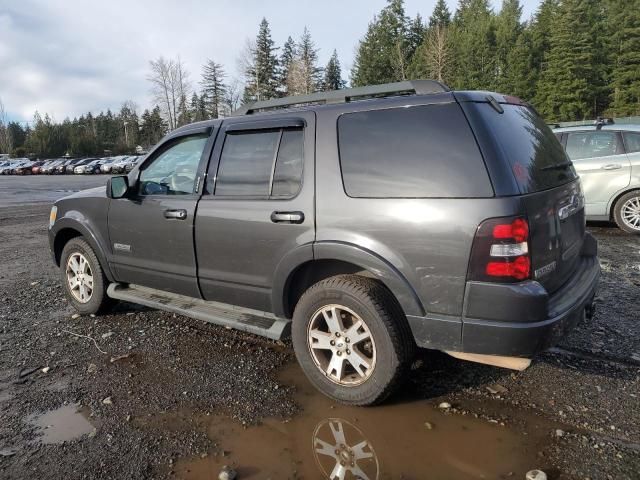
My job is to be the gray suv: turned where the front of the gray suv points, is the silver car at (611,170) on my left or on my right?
on my right

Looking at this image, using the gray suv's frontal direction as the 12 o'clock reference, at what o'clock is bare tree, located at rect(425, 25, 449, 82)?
The bare tree is roughly at 2 o'clock from the gray suv.

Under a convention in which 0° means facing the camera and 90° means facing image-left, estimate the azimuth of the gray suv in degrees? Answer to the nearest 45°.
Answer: approximately 135°

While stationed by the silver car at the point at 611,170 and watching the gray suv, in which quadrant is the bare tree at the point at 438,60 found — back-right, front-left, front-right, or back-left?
back-right
